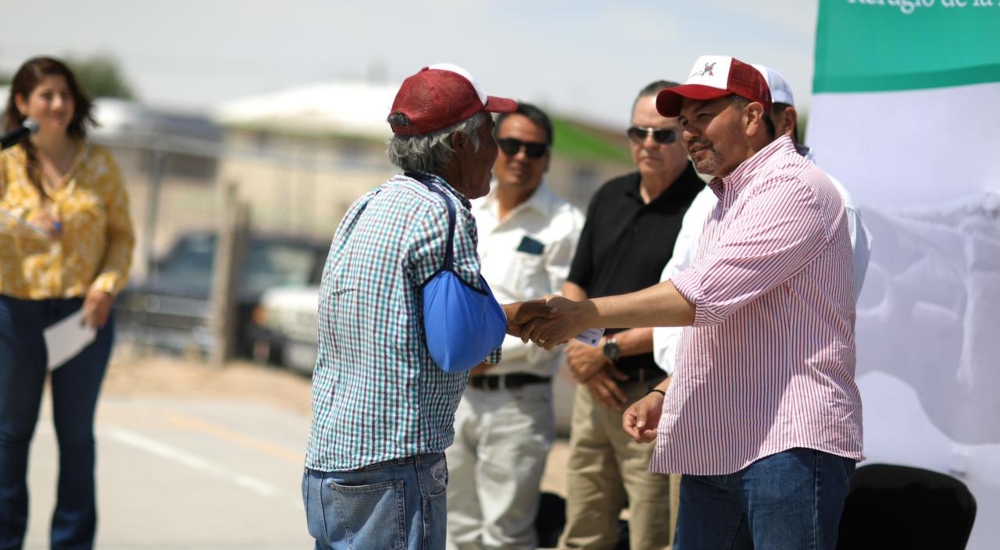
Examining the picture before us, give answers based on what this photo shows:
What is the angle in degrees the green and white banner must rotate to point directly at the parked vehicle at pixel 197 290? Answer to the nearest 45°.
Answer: approximately 135° to its right

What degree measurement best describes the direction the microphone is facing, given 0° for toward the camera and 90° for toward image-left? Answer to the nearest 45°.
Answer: approximately 270°

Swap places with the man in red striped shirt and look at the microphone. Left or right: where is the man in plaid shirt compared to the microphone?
left

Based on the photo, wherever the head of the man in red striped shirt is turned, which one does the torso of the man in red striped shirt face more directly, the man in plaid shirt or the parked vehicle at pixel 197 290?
the man in plaid shirt

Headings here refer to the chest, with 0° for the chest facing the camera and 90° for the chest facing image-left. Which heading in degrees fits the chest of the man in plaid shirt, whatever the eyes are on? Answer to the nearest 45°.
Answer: approximately 225°

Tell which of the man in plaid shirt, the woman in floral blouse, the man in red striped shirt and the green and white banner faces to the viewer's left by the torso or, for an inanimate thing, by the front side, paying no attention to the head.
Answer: the man in red striped shirt

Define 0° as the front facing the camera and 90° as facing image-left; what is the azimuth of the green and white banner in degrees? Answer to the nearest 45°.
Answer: approximately 0°

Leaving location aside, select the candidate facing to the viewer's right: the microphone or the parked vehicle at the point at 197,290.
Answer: the microphone

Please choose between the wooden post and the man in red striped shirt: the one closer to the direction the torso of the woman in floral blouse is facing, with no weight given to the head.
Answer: the man in red striped shirt

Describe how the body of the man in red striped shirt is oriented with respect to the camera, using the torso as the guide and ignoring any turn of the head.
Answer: to the viewer's left

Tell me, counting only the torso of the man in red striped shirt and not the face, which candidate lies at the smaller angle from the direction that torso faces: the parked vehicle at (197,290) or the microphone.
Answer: the microphone

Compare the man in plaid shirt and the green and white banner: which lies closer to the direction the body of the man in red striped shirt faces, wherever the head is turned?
the man in plaid shirt
